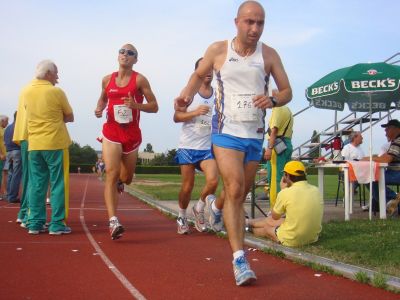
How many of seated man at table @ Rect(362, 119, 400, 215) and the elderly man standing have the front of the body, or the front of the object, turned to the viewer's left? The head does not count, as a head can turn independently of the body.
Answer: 1

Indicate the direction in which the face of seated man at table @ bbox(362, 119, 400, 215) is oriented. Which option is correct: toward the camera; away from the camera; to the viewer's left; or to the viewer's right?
to the viewer's left

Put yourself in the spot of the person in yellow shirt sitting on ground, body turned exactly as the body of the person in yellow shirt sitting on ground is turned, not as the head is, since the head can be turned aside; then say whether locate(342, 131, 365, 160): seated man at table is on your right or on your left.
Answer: on your right

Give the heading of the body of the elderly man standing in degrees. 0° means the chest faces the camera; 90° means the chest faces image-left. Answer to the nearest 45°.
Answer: approximately 225°

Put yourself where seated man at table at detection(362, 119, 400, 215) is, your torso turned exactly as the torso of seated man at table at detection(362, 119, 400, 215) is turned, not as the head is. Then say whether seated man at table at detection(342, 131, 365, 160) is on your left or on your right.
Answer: on your right

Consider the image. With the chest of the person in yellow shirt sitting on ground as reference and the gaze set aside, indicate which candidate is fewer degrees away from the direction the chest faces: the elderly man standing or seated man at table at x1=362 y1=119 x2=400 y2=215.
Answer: the elderly man standing

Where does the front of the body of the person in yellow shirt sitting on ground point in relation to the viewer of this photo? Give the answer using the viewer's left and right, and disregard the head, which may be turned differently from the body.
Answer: facing away from the viewer and to the left of the viewer

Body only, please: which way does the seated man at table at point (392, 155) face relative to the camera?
to the viewer's left

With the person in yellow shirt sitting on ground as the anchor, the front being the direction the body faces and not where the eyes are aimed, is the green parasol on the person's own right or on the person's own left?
on the person's own right

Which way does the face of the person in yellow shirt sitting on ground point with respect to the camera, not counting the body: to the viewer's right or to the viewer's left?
to the viewer's left
